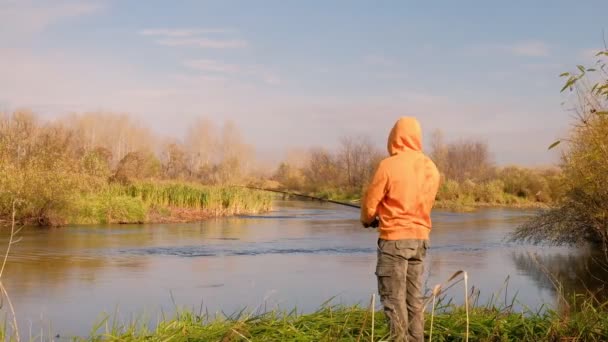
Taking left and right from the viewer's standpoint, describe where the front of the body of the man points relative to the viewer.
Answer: facing away from the viewer and to the left of the viewer
